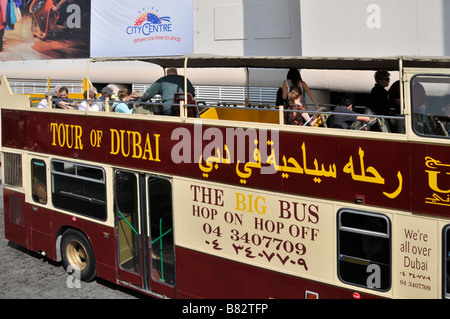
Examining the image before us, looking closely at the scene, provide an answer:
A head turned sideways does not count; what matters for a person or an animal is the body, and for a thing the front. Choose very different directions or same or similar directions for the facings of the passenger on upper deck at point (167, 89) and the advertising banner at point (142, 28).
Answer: very different directions

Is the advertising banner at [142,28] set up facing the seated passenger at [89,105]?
yes

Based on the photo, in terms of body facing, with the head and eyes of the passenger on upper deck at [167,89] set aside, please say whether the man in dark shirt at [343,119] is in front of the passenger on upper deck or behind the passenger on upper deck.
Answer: behind
